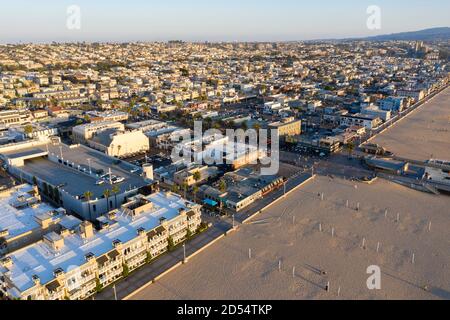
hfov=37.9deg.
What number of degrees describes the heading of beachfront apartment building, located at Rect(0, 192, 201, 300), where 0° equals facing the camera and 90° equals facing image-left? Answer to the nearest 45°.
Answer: approximately 315°

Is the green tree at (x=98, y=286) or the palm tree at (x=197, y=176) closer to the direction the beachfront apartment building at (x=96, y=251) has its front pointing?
the green tree

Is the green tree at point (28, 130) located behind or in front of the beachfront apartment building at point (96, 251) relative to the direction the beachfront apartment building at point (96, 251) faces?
behind

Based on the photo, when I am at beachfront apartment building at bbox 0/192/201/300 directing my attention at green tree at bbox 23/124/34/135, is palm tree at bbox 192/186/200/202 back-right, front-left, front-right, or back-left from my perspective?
front-right

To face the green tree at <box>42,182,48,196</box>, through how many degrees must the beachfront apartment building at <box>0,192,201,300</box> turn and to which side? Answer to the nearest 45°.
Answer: approximately 135° to its left

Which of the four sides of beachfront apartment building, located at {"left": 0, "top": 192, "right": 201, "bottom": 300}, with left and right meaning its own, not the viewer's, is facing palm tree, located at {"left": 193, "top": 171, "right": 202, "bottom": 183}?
left

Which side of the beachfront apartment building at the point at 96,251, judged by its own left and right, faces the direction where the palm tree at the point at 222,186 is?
left
